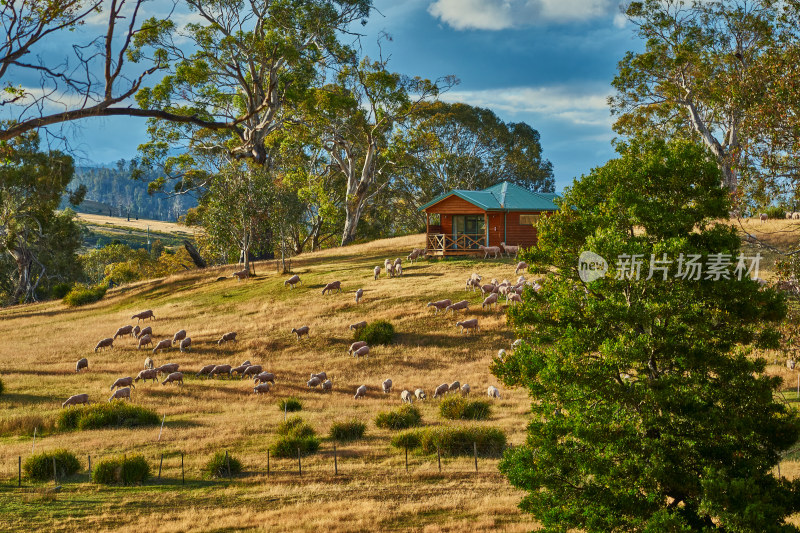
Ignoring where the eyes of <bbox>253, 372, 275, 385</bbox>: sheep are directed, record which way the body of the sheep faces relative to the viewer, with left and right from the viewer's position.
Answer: facing to the left of the viewer

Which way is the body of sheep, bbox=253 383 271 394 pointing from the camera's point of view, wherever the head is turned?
to the viewer's left

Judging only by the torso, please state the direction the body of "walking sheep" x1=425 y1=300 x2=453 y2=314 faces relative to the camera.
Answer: to the viewer's left

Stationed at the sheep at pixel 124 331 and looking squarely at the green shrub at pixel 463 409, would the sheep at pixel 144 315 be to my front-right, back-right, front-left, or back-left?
back-left

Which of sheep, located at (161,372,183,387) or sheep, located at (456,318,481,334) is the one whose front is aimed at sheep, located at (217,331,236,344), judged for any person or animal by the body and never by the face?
sheep, located at (456,318,481,334)

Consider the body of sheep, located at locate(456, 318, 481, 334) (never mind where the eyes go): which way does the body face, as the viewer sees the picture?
to the viewer's left

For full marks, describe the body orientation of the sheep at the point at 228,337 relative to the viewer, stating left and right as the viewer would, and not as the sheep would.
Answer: facing to the left of the viewer

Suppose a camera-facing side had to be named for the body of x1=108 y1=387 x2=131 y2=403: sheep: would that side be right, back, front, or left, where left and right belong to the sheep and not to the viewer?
left

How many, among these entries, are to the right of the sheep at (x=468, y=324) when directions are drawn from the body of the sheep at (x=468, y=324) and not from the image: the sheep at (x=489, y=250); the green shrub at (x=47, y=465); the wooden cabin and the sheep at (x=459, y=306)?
3

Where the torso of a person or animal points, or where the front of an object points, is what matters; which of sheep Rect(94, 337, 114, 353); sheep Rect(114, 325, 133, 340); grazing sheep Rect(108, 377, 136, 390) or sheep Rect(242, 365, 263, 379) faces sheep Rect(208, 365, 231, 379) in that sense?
sheep Rect(242, 365, 263, 379)

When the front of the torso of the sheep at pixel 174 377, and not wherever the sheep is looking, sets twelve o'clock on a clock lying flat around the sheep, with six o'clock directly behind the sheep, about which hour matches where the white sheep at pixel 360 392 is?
The white sheep is roughly at 7 o'clock from the sheep.

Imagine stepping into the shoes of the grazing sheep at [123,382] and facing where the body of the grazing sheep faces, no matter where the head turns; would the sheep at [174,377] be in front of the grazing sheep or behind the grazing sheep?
behind
